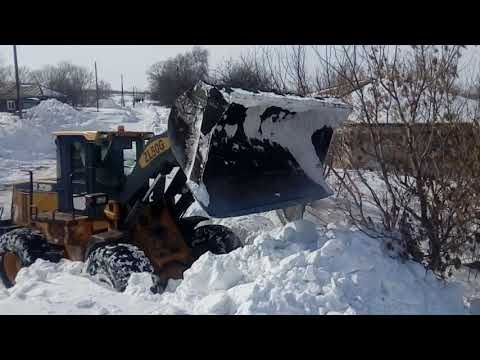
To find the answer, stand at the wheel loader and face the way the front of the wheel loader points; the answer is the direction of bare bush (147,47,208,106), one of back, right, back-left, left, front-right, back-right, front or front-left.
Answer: back-left

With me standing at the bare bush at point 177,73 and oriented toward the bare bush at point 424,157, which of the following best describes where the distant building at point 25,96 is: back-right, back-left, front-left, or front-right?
back-right

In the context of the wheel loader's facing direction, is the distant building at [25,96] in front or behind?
behind

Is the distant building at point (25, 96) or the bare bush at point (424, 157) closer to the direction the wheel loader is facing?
the bare bush

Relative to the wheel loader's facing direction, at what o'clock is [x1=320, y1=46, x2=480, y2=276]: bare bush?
The bare bush is roughly at 11 o'clock from the wheel loader.

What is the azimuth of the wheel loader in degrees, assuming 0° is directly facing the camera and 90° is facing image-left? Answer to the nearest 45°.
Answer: approximately 315°
